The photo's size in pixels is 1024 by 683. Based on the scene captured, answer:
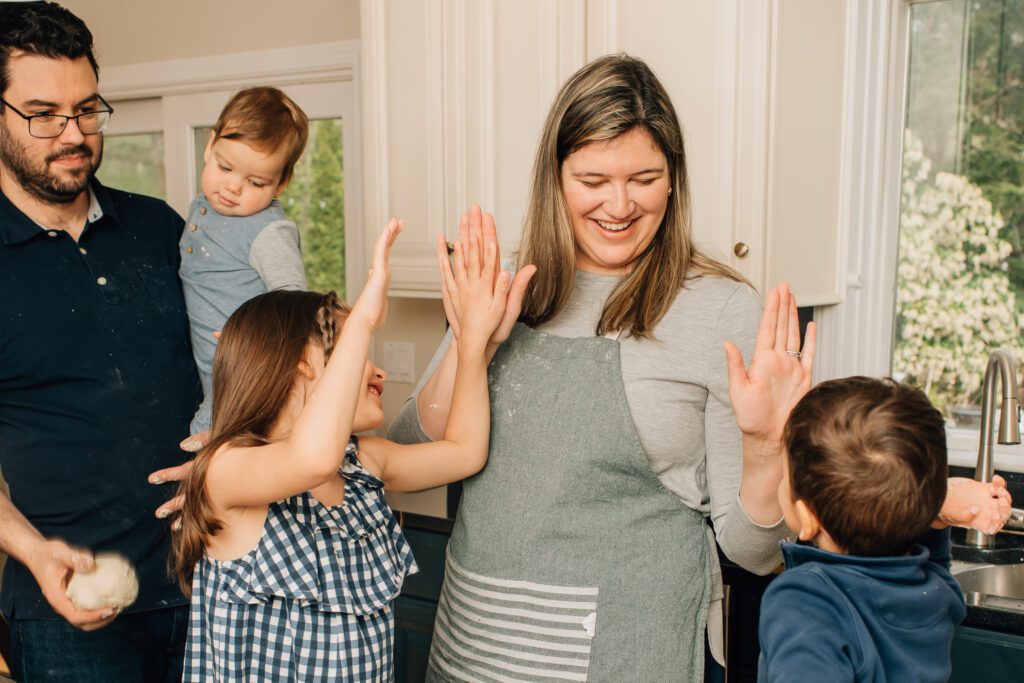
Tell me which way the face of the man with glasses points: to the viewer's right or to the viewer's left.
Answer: to the viewer's right

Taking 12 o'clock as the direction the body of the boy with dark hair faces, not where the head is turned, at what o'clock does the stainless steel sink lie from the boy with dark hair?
The stainless steel sink is roughly at 2 o'clock from the boy with dark hair.

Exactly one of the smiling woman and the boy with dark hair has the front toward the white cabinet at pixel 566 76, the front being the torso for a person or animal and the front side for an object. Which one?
the boy with dark hair

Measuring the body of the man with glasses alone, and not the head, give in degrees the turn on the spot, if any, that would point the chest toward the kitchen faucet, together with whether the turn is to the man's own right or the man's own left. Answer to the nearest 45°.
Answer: approximately 45° to the man's own left

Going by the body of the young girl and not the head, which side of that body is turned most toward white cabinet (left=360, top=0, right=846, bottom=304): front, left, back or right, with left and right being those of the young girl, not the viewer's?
left

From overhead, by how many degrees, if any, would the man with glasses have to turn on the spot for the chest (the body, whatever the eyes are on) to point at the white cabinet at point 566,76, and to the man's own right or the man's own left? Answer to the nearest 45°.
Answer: approximately 45° to the man's own left

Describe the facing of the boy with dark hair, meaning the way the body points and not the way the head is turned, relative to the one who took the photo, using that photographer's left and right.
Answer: facing away from the viewer and to the left of the viewer

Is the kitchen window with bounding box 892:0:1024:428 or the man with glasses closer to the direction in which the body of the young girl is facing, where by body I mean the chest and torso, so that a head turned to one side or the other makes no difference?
the kitchen window

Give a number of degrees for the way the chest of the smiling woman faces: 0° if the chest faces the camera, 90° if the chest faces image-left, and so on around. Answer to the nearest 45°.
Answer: approximately 45°

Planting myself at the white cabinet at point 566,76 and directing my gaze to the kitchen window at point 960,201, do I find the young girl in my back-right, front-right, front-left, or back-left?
back-right
